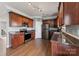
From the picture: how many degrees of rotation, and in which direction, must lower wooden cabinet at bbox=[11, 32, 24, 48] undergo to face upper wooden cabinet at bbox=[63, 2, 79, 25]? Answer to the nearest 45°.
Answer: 0° — it already faces it

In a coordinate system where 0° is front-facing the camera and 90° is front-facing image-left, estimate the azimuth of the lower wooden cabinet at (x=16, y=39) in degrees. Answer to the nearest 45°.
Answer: approximately 315°
